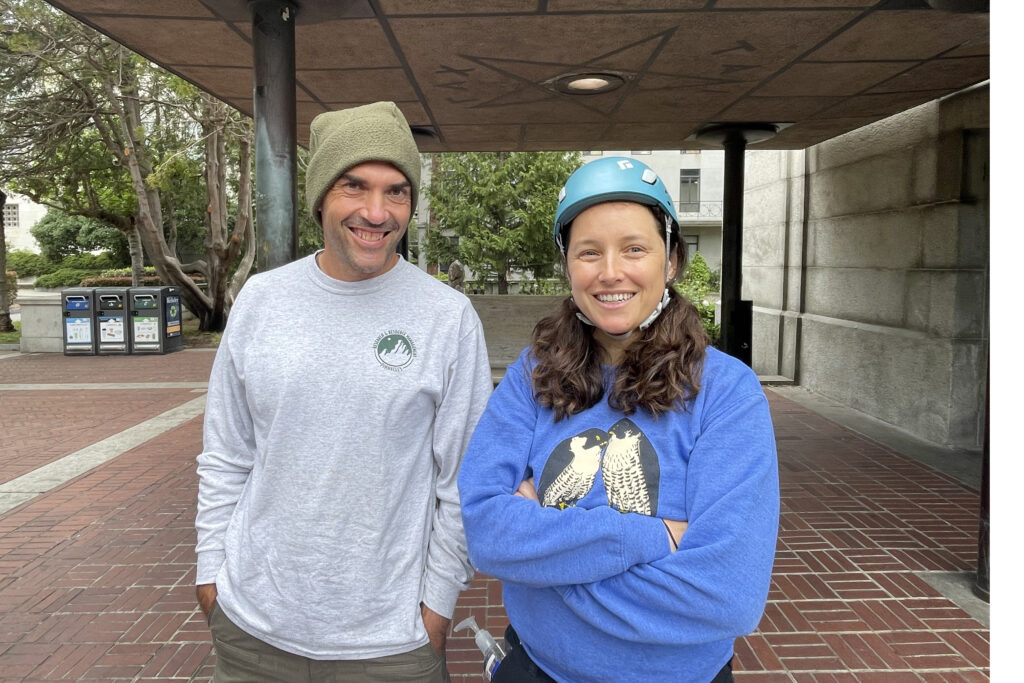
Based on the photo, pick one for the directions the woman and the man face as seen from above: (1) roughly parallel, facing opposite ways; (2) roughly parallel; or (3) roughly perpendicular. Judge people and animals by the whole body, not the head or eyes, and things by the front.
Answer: roughly parallel

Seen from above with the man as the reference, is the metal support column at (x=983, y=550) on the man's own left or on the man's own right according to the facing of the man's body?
on the man's own left

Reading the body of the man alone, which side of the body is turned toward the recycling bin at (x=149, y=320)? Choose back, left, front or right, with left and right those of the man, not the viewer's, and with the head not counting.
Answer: back

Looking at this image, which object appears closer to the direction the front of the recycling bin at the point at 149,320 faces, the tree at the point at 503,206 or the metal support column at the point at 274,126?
the metal support column

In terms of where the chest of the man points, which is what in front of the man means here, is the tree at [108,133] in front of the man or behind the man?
behind

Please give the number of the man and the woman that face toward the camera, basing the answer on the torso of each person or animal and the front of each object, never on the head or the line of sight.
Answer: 2

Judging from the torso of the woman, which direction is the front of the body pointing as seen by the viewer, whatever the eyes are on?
toward the camera

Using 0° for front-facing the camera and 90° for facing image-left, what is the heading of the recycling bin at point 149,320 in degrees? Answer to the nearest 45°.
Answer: approximately 45°

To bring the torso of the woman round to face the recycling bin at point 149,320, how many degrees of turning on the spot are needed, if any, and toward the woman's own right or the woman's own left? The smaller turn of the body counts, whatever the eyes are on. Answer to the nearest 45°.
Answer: approximately 135° to the woman's own right

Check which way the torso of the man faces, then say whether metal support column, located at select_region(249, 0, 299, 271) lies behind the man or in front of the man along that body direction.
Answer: behind

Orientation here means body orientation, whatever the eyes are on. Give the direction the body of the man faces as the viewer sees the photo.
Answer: toward the camera

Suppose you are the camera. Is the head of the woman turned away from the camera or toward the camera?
toward the camera

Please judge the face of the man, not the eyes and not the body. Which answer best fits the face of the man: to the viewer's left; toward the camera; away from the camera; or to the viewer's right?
toward the camera

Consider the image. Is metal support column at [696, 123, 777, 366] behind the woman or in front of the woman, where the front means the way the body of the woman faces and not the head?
behind
